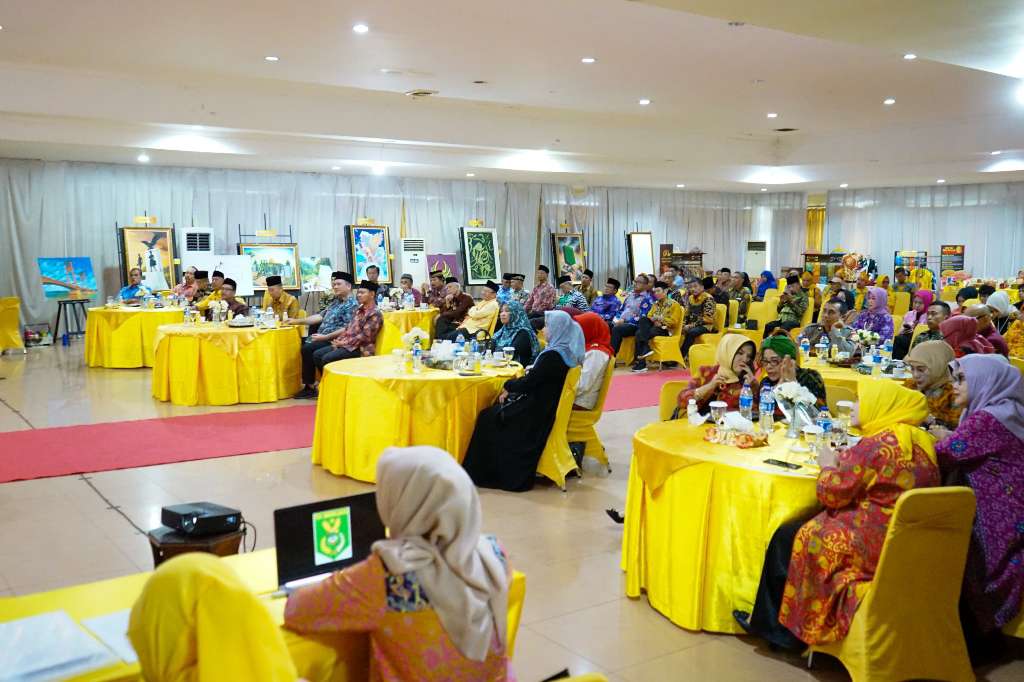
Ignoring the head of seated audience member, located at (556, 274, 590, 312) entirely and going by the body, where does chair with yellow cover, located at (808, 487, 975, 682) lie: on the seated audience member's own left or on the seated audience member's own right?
on the seated audience member's own left

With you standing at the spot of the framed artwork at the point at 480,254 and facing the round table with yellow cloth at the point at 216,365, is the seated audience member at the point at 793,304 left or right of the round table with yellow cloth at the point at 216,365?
left

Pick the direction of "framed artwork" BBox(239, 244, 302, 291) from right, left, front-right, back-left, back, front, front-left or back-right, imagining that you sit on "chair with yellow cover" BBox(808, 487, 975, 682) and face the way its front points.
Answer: front

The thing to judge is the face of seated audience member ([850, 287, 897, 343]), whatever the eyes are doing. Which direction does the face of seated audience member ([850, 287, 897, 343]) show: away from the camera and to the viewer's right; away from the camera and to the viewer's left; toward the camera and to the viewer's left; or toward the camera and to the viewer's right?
toward the camera and to the viewer's left

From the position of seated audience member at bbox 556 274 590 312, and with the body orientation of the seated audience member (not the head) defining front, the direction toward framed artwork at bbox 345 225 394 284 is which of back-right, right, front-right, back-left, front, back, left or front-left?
right

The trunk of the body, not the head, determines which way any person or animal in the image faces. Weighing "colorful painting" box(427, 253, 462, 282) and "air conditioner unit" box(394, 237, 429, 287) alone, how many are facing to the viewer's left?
0

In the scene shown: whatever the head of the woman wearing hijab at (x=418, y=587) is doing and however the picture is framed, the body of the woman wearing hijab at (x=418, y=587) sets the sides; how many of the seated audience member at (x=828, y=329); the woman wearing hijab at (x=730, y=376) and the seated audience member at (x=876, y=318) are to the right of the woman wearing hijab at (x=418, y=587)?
3

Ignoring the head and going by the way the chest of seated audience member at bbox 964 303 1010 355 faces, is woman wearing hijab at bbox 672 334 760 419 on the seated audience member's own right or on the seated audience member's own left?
on the seated audience member's own left

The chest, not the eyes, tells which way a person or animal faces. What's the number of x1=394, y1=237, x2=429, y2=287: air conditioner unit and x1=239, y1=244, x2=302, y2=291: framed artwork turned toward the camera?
2

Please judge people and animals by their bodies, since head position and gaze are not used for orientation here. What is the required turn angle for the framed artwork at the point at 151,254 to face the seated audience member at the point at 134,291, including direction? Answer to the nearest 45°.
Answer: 0° — it already faces them

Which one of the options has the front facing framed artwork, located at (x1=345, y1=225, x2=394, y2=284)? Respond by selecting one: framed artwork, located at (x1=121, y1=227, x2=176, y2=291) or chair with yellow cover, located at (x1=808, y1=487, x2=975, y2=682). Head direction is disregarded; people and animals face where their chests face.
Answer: the chair with yellow cover

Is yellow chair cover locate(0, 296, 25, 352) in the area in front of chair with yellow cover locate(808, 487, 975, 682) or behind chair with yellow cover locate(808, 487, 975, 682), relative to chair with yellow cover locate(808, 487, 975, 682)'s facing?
in front

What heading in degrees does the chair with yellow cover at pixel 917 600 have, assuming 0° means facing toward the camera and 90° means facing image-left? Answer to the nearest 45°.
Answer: approximately 135°

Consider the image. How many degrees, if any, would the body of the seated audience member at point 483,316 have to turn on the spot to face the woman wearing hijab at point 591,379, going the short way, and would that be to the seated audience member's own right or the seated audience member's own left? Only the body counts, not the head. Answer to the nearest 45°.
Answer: approximately 90° to the seated audience member's own left

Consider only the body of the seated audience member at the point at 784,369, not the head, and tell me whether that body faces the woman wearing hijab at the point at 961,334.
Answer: no

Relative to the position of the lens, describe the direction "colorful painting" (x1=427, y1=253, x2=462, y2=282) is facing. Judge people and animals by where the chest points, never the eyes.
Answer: facing the viewer

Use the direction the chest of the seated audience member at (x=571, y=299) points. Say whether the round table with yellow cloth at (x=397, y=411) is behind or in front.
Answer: in front

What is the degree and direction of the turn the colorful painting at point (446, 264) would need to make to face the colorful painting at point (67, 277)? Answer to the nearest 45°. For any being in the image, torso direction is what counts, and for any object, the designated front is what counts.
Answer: approximately 45° to its right

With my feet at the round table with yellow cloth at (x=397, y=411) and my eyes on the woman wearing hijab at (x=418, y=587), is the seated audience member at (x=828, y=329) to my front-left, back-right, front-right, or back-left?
back-left
